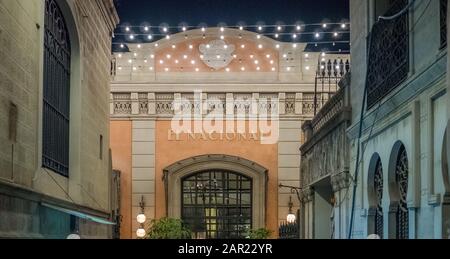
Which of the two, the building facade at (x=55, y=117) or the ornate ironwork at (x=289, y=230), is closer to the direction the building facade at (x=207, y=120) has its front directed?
the building facade

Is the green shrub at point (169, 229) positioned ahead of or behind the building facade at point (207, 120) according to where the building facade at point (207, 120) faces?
ahead

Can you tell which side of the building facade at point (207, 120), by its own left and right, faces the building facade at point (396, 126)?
front

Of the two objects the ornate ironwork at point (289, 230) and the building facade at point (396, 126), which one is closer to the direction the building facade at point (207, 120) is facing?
the building facade

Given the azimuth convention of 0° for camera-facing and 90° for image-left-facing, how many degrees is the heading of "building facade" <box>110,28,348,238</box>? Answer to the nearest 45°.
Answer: approximately 0°
